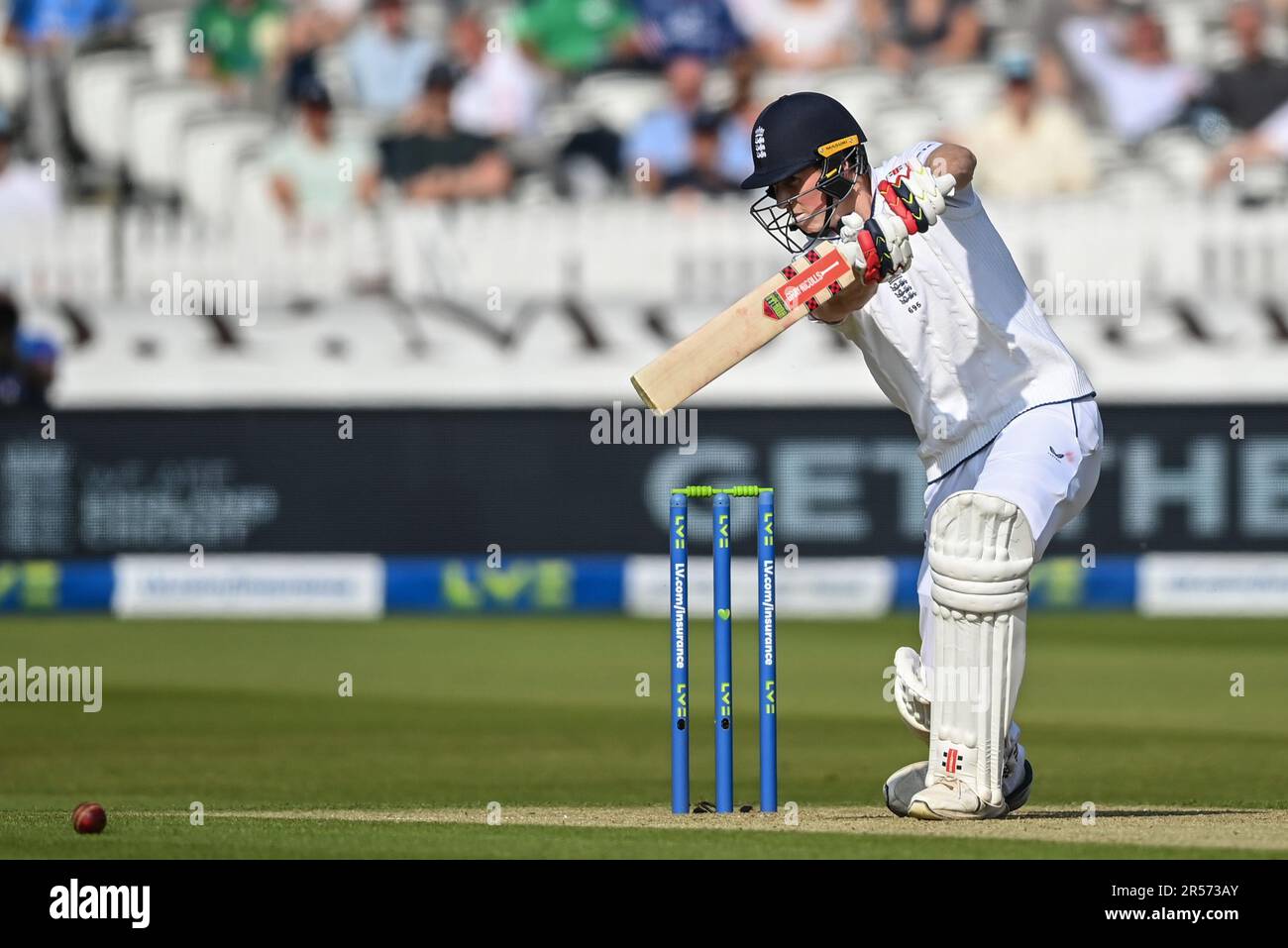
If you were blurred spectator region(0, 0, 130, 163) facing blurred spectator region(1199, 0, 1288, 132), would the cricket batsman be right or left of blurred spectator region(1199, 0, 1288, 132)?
right

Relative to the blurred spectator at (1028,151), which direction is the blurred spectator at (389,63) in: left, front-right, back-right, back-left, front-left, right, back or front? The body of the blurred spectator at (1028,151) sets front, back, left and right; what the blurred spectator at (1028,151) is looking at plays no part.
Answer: right

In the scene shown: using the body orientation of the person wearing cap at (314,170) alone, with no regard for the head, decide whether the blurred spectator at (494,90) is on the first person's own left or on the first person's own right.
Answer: on the first person's own left

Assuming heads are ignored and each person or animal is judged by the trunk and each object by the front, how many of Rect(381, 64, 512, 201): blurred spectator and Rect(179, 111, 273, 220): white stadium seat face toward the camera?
2

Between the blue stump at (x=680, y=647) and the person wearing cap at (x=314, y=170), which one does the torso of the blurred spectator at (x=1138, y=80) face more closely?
the blue stump

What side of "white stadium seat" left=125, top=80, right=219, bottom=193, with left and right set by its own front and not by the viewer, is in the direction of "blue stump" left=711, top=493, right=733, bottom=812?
front

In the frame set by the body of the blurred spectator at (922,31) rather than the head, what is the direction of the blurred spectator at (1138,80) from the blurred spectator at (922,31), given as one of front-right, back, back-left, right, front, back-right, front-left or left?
left

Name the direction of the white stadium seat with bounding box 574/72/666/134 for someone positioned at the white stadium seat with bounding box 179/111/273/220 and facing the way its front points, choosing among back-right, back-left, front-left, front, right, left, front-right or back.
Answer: left

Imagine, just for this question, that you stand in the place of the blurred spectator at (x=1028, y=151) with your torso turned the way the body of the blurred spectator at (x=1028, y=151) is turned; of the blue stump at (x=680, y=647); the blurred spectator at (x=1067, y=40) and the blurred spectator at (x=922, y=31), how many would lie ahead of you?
1

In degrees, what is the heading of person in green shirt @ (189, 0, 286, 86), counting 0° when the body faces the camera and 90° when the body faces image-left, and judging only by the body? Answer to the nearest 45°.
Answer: approximately 0°

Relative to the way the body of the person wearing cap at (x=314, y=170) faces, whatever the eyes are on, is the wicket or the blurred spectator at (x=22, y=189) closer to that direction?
the wicket

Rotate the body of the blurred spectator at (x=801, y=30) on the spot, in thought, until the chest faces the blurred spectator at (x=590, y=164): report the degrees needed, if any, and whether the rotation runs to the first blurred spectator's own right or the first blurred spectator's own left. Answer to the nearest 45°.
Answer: approximately 45° to the first blurred spectator's own right

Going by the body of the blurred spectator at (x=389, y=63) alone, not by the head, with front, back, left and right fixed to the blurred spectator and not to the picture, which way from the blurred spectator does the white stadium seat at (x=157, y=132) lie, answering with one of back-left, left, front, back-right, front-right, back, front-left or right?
right
